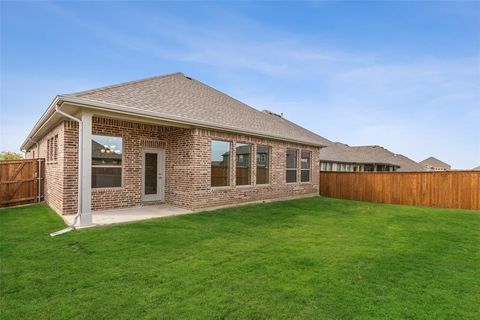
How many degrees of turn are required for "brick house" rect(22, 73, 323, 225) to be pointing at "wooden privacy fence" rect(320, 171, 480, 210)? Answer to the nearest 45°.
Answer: approximately 135° to its right

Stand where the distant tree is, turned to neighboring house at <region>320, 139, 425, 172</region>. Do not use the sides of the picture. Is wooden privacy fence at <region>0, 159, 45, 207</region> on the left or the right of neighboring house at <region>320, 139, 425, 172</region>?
right

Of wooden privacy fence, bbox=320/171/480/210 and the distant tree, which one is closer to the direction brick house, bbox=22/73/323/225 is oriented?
the distant tree

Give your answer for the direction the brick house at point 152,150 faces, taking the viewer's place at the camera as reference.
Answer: facing away from the viewer and to the left of the viewer

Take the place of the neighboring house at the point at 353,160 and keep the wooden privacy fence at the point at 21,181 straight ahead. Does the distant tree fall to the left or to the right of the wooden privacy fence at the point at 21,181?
right

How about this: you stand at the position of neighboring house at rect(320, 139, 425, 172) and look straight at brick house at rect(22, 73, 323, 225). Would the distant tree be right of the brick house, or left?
right
